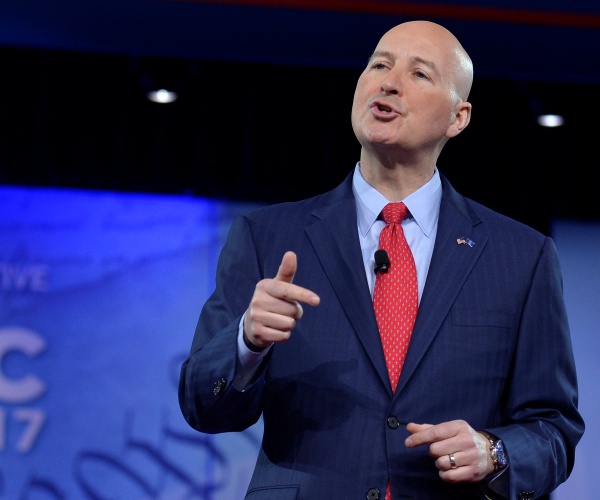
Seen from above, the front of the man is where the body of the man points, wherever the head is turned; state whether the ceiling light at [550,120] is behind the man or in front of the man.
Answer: behind

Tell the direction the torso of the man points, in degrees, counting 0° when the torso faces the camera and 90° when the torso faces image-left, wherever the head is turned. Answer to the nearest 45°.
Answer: approximately 0°

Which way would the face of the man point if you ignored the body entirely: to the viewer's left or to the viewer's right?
to the viewer's left

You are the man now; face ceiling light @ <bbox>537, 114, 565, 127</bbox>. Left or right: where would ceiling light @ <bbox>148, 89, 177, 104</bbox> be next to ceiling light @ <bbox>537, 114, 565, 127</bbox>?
left

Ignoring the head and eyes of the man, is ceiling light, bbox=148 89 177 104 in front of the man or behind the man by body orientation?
behind
